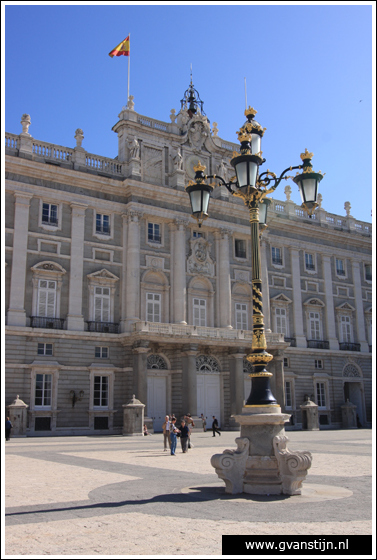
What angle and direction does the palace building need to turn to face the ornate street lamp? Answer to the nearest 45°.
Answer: approximately 45° to its right

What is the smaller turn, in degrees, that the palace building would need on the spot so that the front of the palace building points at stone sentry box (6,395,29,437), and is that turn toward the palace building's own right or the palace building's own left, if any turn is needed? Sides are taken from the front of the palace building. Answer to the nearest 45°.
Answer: approximately 90° to the palace building's own right

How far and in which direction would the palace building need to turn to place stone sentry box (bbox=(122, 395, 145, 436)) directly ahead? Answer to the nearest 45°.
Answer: approximately 45° to its right

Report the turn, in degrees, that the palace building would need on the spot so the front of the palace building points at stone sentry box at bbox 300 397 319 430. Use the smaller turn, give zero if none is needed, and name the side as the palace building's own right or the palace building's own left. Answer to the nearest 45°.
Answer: approximately 45° to the palace building's own left

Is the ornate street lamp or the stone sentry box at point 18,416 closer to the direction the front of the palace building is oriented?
the ornate street lamp

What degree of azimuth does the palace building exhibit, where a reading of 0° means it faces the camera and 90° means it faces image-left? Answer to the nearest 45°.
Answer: approximately 315°
